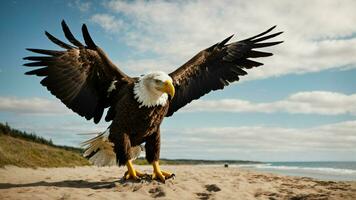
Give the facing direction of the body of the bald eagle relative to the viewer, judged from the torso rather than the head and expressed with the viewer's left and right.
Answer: facing the viewer and to the right of the viewer
